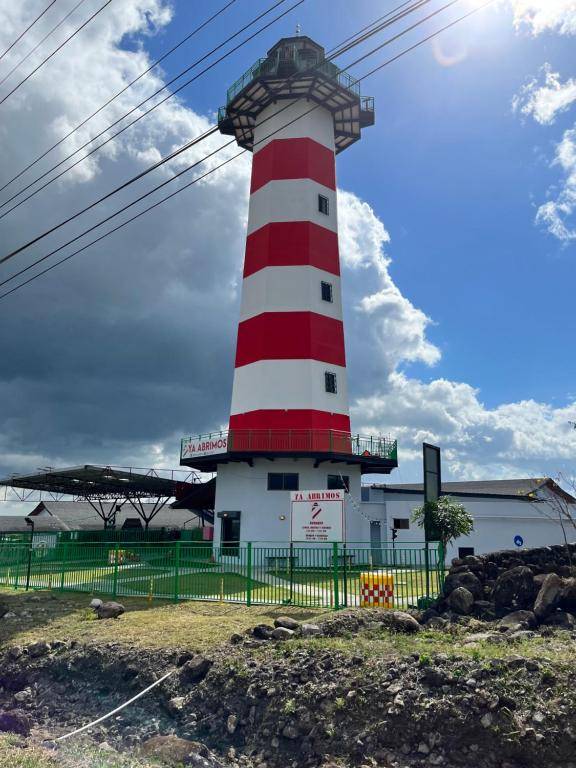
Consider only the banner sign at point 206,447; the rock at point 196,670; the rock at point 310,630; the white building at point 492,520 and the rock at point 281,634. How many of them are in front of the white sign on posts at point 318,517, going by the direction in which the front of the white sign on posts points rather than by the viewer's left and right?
3

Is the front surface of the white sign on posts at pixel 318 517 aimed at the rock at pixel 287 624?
yes

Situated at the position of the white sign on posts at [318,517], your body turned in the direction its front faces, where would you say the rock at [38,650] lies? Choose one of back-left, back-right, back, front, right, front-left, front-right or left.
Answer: front-right

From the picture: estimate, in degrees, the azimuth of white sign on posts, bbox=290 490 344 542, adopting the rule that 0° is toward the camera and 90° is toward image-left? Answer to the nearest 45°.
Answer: approximately 0°

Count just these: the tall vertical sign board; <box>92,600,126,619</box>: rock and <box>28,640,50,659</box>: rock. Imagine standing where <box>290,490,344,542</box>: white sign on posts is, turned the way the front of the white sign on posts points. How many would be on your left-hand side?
1

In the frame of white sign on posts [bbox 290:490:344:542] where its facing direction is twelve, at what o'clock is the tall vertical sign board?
The tall vertical sign board is roughly at 9 o'clock from the white sign on posts.

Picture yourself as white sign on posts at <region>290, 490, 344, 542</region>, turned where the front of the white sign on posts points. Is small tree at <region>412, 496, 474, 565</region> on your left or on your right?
on your left

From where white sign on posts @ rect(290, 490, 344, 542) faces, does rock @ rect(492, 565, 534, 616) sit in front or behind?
in front

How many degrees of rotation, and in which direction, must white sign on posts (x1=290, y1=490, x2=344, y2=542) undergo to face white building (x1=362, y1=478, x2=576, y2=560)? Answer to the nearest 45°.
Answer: approximately 135° to its left

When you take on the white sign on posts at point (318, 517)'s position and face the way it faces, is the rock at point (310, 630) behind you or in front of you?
in front
